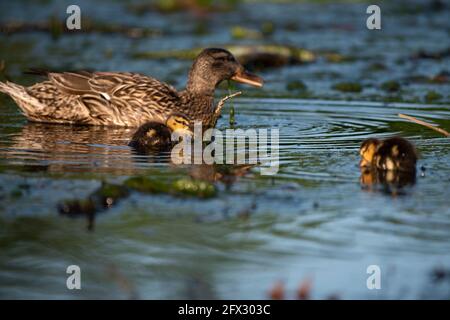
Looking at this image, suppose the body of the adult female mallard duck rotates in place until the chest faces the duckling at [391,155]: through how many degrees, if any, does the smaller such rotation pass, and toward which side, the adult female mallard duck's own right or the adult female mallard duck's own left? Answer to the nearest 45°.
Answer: approximately 45° to the adult female mallard duck's own right

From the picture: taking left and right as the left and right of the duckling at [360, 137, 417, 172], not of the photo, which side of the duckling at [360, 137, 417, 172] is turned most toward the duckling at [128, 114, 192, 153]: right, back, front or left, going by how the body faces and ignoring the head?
front

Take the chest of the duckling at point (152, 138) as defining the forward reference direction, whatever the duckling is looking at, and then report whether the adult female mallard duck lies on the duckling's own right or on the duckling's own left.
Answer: on the duckling's own left

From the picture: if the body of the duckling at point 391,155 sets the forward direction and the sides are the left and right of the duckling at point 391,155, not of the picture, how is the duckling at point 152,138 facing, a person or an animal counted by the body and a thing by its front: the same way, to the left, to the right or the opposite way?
the opposite way

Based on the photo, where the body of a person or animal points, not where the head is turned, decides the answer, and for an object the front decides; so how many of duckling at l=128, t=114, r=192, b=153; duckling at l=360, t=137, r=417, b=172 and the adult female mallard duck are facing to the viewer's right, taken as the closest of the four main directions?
2

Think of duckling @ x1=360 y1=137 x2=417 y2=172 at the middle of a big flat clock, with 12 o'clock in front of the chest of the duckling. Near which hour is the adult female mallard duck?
The adult female mallard duck is roughly at 1 o'clock from the duckling.

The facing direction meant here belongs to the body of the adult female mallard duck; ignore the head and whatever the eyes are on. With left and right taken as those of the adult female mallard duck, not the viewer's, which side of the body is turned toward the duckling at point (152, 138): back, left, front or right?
right

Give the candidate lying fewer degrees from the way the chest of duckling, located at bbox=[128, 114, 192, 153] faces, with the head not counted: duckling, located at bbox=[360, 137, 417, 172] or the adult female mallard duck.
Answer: the duckling

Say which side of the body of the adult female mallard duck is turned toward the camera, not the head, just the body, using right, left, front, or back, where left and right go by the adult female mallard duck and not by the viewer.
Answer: right

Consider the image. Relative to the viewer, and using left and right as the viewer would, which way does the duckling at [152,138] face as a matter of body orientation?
facing to the right of the viewer

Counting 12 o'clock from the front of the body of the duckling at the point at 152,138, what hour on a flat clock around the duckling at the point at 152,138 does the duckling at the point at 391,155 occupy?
the duckling at the point at 391,155 is roughly at 1 o'clock from the duckling at the point at 152,138.

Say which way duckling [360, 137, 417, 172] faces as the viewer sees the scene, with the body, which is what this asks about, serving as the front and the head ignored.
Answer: to the viewer's left

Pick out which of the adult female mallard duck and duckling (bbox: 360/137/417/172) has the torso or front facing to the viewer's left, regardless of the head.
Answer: the duckling
